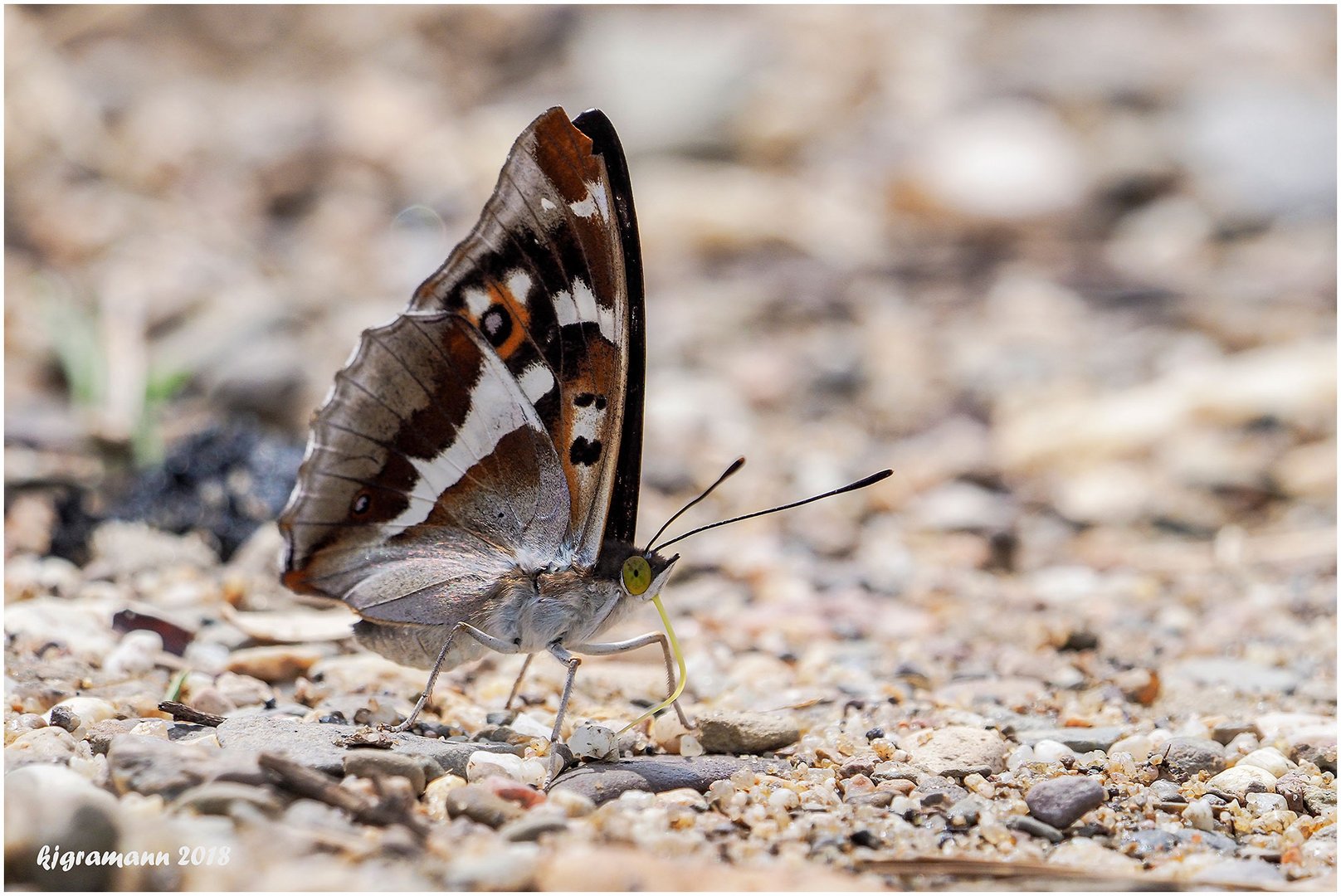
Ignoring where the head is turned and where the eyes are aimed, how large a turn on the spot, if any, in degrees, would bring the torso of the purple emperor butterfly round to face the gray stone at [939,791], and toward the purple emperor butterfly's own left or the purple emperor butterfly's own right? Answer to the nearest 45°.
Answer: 0° — it already faces it

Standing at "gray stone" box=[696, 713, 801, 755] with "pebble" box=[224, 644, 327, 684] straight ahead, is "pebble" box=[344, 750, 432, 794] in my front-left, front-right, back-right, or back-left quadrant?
front-left

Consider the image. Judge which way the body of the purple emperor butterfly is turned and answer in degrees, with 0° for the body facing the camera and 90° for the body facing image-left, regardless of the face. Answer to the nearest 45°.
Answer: approximately 270°

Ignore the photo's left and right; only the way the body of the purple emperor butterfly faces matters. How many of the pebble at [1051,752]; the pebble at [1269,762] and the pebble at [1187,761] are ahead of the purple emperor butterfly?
3

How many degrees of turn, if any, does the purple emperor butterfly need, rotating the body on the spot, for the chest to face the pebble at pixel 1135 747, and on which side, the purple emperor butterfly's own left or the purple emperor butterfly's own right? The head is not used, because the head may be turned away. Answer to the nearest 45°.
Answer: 0° — it already faces it

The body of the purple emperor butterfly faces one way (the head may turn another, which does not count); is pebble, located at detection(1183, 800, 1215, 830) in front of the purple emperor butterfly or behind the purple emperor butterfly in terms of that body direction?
in front

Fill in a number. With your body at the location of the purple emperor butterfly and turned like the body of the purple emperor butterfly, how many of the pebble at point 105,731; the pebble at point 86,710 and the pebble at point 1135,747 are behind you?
2

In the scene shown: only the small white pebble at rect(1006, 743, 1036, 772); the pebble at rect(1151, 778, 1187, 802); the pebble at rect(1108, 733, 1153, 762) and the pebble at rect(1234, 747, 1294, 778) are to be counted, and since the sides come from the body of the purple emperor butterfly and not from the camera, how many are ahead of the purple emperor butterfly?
4

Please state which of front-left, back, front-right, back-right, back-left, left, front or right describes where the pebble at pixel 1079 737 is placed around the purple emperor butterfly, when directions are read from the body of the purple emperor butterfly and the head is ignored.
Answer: front

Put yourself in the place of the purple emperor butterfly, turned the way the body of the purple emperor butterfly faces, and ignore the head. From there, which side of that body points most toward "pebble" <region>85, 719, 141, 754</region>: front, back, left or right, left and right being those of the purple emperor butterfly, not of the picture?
back

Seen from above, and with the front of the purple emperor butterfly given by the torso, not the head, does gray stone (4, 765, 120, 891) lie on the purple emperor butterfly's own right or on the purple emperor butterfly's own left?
on the purple emperor butterfly's own right

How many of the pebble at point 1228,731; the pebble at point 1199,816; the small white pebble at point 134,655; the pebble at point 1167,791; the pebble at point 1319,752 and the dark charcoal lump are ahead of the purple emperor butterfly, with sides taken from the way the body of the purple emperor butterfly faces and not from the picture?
4

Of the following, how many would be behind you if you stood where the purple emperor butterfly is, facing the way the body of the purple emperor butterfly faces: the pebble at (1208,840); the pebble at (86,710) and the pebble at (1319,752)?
1

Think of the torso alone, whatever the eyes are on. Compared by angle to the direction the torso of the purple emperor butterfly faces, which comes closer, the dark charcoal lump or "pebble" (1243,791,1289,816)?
the pebble

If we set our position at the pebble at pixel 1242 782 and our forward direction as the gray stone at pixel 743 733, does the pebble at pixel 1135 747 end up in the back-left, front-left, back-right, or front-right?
front-right

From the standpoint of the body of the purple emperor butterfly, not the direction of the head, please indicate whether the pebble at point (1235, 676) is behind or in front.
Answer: in front

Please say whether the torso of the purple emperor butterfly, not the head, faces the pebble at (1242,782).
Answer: yes
